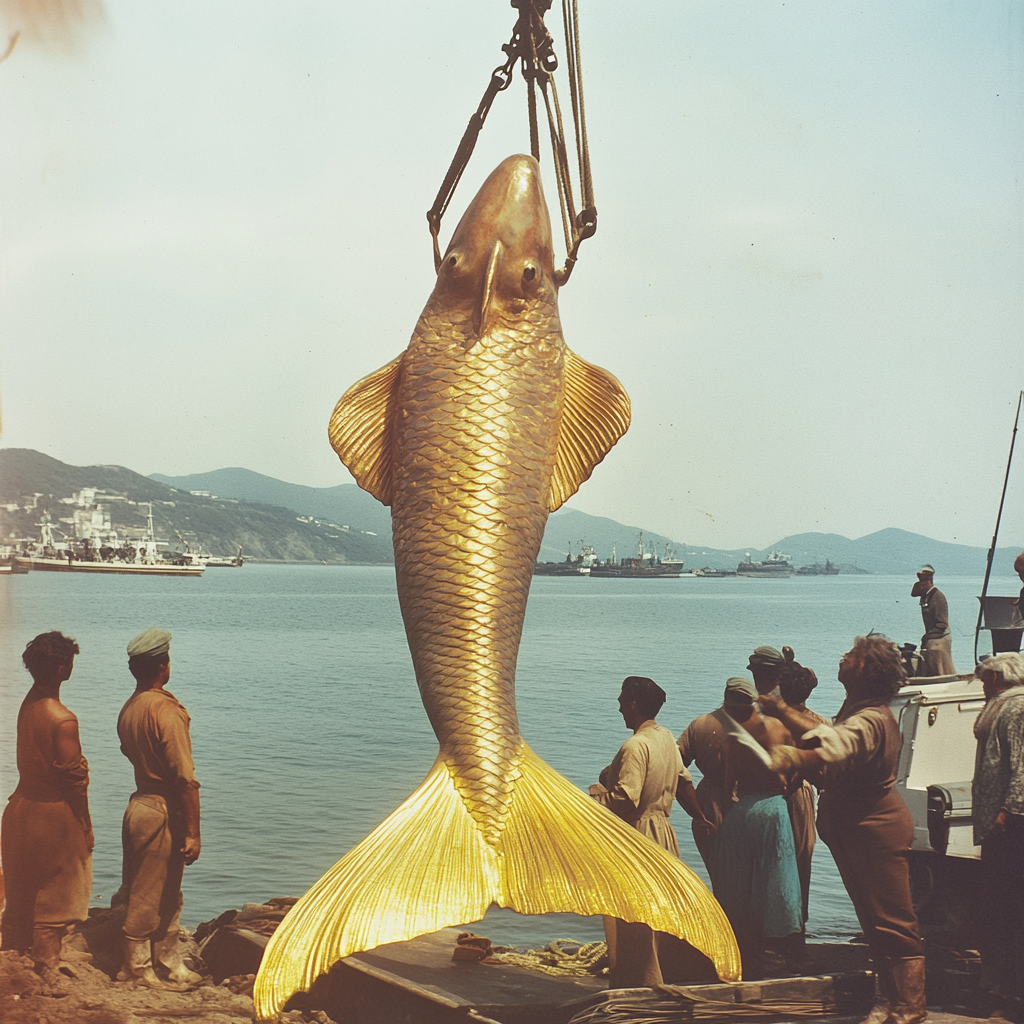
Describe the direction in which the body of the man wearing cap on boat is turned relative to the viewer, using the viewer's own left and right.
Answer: facing to the left of the viewer

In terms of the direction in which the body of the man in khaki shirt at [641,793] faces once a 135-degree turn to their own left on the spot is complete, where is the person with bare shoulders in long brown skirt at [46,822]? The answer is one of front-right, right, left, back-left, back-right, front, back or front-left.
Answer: right

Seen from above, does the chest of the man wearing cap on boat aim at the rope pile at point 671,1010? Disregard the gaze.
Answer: no

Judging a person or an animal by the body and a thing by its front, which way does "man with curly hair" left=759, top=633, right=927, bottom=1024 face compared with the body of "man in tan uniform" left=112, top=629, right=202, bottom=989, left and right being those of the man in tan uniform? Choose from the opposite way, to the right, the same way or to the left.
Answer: to the left

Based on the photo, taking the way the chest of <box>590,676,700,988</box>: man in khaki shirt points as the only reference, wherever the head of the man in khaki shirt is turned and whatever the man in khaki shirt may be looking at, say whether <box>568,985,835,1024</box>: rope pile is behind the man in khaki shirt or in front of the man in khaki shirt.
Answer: behind

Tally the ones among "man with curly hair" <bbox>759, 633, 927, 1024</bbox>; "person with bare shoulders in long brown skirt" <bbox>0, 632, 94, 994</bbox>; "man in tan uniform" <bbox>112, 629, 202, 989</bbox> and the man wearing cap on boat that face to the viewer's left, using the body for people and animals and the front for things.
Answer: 2

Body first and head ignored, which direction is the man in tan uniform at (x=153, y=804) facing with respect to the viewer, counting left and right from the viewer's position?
facing away from the viewer and to the right of the viewer

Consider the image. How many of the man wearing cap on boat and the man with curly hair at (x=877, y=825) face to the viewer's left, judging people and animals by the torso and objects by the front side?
2

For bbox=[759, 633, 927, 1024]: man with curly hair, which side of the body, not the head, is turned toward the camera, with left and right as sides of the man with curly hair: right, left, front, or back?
left

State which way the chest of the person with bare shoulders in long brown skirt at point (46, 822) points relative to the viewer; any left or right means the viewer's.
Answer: facing away from the viewer and to the right of the viewer

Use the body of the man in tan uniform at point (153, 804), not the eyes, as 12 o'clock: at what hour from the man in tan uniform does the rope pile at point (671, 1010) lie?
The rope pile is roughly at 3 o'clock from the man in tan uniform.

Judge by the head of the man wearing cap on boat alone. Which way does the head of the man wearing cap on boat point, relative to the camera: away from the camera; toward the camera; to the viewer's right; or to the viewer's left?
to the viewer's left

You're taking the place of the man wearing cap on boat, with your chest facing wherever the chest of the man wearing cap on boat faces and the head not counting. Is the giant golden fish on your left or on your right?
on your left
